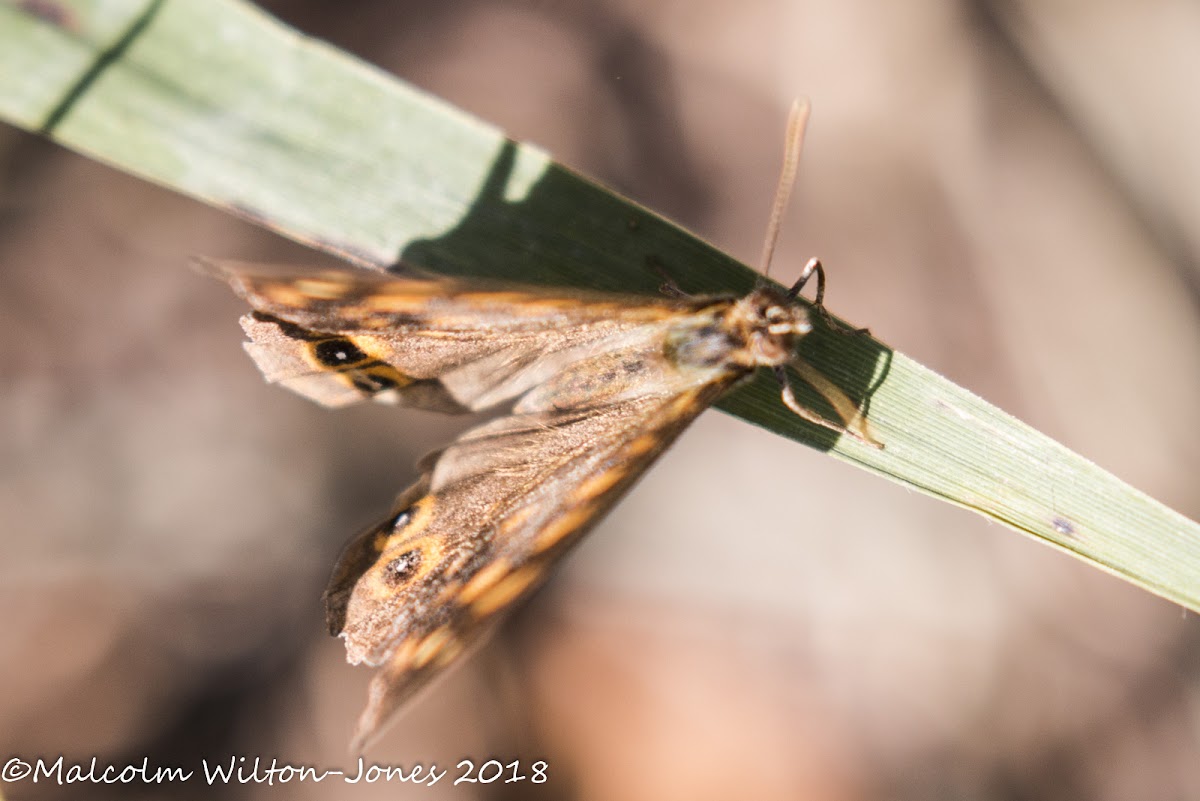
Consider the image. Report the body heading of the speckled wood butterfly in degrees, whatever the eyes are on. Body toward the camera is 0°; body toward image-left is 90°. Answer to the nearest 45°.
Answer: approximately 270°
